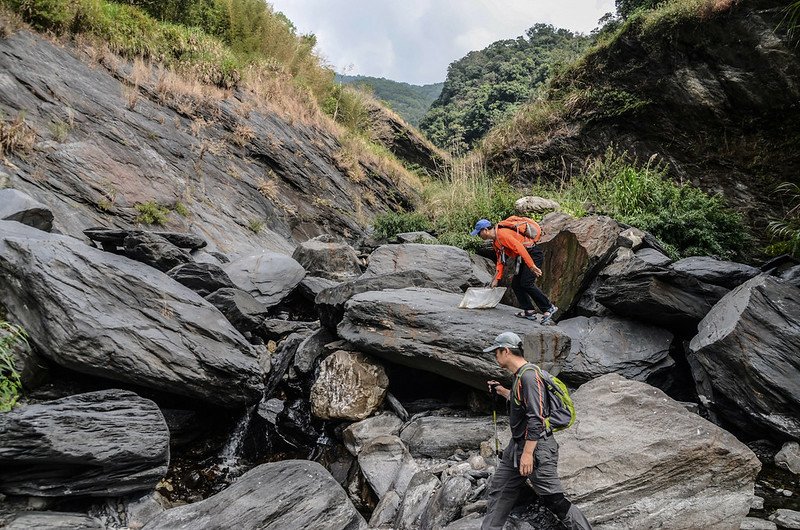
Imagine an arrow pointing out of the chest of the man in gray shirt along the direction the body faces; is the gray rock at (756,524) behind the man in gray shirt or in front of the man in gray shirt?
behind

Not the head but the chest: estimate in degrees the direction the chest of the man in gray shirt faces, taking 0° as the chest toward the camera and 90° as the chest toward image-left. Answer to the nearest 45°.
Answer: approximately 90°

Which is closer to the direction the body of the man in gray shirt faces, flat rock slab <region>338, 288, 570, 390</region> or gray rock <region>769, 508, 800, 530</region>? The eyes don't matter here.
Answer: the flat rock slab

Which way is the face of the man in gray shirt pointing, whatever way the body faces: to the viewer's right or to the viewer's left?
to the viewer's left

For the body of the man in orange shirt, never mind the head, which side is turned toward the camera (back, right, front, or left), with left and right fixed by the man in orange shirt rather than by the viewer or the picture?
left

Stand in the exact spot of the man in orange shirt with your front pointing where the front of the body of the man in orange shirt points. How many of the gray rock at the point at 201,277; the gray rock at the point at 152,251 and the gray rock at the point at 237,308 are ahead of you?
3

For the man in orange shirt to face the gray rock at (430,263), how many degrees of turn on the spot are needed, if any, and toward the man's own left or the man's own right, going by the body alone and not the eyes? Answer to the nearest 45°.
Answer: approximately 45° to the man's own right

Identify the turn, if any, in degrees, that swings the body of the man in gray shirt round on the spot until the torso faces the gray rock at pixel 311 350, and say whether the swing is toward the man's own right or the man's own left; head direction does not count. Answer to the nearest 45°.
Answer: approximately 45° to the man's own right
